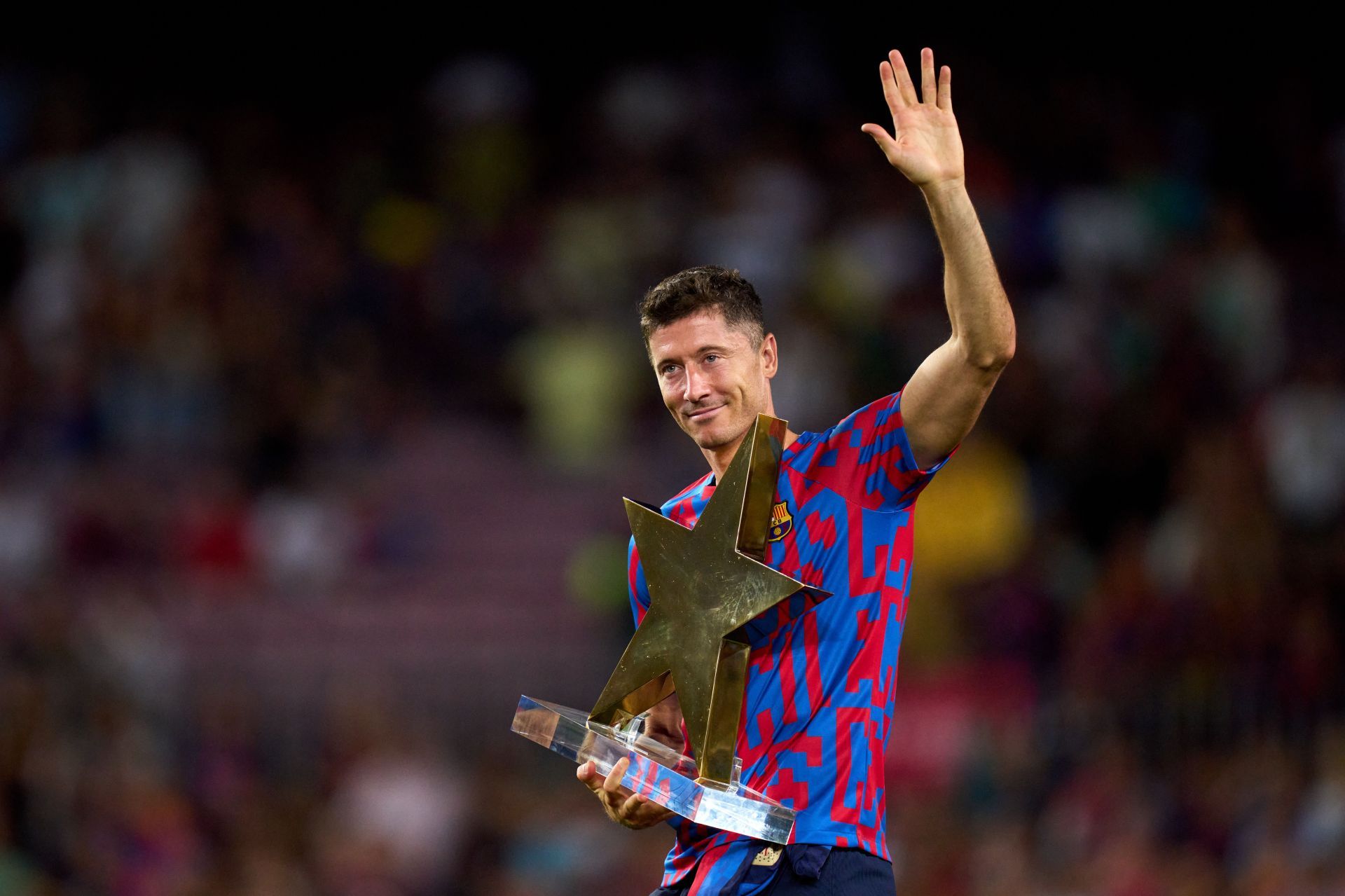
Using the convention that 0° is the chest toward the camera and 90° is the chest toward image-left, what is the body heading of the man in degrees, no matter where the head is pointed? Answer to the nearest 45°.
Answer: approximately 45°

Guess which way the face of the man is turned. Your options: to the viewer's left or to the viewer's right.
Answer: to the viewer's left
